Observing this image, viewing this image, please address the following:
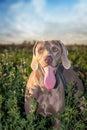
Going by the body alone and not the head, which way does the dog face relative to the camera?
toward the camera
